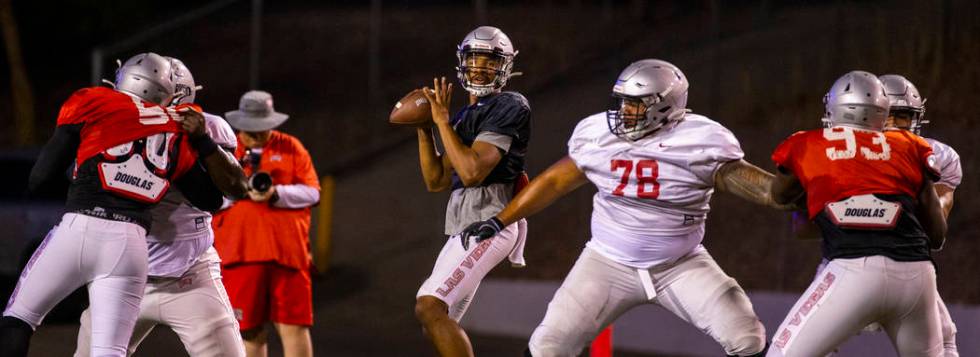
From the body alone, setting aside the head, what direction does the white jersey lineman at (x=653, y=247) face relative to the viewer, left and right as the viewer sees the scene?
facing the viewer

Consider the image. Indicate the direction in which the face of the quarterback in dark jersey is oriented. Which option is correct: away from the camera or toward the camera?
toward the camera

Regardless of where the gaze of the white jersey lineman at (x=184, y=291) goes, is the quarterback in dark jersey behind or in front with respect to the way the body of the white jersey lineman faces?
behind

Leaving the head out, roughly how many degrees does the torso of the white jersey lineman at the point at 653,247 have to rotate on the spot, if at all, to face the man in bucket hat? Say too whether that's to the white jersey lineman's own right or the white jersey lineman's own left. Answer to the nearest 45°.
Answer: approximately 135° to the white jersey lineman's own right

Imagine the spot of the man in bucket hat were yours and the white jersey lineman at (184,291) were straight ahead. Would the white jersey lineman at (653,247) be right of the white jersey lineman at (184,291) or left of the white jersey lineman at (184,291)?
left

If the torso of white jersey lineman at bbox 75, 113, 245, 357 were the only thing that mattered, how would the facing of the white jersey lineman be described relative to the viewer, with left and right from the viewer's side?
facing the viewer and to the left of the viewer

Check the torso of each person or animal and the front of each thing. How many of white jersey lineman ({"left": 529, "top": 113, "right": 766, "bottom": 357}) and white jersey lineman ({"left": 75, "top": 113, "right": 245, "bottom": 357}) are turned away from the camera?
0

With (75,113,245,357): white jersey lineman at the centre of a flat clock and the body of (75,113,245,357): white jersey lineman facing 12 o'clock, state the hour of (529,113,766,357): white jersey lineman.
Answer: (529,113,766,357): white jersey lineman is roughly at 8 o'clock from (75,113,245,357): white jersey lineman.

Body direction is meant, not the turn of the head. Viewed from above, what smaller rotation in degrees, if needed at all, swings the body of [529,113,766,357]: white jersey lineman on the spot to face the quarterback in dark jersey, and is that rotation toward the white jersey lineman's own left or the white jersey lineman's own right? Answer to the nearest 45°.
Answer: approximately 135° to the white jersey lineman's own right

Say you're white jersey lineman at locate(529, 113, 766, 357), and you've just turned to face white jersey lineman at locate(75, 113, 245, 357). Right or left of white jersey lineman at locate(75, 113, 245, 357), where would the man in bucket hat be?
right

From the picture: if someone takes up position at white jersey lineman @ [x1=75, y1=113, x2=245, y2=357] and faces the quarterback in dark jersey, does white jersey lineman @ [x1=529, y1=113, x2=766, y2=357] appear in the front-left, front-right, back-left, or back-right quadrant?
front-right

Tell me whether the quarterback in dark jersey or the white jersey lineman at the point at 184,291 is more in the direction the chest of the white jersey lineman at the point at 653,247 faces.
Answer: the white jersey lineman

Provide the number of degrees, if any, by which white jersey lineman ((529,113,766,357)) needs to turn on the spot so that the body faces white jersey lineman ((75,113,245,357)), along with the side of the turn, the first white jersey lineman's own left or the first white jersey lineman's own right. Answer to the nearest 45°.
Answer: approximately 90° to the first white jersey lineman's own right

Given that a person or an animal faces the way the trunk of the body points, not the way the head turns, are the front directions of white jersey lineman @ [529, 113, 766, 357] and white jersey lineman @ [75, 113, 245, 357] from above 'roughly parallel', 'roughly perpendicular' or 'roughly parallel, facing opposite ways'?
roughly parallel
